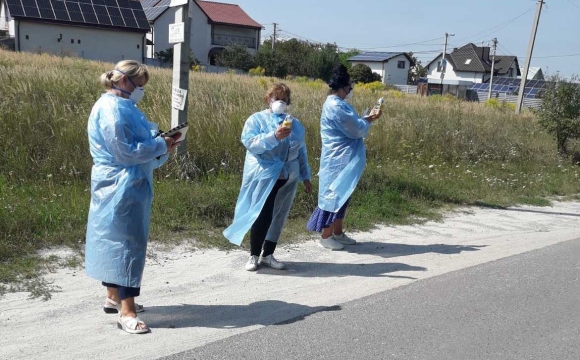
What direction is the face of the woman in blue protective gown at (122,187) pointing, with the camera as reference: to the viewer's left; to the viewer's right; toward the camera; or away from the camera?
to the viewer's right

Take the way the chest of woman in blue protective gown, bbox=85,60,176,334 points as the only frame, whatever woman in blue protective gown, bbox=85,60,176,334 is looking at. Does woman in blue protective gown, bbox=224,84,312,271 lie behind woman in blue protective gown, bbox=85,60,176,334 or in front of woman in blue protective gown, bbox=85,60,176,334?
in front

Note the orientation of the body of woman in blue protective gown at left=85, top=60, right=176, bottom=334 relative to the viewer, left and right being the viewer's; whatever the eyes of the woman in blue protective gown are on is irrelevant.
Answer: facing to the right of the viewer

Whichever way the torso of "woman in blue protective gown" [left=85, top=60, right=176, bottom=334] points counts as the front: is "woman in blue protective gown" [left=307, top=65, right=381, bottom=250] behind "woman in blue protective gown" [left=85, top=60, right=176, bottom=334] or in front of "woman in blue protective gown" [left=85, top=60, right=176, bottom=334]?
in front

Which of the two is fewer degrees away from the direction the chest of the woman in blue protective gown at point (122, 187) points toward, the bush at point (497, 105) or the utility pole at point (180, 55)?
the bush

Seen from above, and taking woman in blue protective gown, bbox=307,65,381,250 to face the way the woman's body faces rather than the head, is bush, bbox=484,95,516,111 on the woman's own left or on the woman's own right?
on the woman's own left

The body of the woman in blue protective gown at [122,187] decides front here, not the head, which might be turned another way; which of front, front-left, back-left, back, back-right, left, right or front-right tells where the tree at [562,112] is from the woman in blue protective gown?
front-left

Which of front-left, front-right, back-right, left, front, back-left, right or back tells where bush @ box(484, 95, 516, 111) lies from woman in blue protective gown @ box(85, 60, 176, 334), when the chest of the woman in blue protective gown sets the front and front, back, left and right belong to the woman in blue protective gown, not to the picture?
front-left
